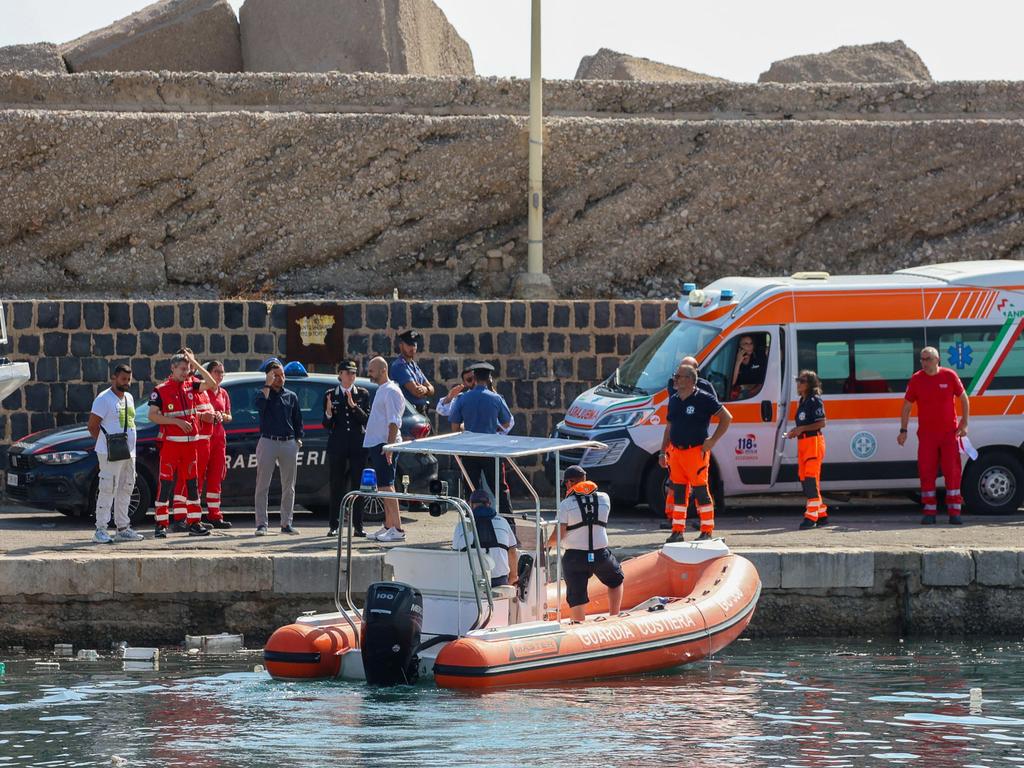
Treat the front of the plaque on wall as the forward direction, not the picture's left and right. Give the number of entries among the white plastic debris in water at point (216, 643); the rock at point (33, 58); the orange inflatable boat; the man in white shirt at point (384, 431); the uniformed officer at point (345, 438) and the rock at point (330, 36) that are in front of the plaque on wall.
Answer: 4

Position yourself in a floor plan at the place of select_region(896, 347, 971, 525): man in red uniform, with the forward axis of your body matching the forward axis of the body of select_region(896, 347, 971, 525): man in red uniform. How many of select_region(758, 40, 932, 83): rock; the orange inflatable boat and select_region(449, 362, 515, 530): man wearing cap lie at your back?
1

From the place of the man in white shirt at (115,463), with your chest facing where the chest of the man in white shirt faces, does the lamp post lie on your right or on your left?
on your left

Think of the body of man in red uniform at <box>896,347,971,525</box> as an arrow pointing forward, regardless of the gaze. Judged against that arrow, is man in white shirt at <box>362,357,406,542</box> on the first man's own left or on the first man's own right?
on the first man's own right

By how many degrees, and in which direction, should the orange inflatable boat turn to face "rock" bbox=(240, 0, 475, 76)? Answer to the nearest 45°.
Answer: approximately 45° to its left

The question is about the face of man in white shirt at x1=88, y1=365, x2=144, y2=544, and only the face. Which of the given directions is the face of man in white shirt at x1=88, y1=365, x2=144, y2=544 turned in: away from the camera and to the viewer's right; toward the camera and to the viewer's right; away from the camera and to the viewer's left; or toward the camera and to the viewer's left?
toward the camera and to the viewer's right

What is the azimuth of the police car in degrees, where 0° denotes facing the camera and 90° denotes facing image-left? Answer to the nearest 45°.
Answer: approximately 45°

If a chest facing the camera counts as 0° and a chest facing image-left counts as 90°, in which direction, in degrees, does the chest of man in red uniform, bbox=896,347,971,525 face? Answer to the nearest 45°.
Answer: approximately 0°

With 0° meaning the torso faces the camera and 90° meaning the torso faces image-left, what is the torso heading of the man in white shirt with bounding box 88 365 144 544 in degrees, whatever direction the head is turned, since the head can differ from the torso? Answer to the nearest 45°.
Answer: approximately 315°

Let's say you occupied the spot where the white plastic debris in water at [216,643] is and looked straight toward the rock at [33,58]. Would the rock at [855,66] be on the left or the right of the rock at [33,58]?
right

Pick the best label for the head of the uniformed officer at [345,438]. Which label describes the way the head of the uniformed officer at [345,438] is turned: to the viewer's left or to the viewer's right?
to the viewer's right

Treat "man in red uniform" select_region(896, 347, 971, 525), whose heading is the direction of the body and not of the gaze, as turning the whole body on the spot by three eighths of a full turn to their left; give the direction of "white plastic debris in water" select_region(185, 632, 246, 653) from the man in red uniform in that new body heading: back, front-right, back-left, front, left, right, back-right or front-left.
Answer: back

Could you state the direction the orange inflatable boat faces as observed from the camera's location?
facing away from the viewer and to the right of the viewer

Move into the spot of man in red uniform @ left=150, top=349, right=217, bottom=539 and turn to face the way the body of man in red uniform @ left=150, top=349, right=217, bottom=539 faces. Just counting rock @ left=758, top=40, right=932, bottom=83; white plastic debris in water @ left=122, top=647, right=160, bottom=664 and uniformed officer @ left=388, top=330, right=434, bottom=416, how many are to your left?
2
